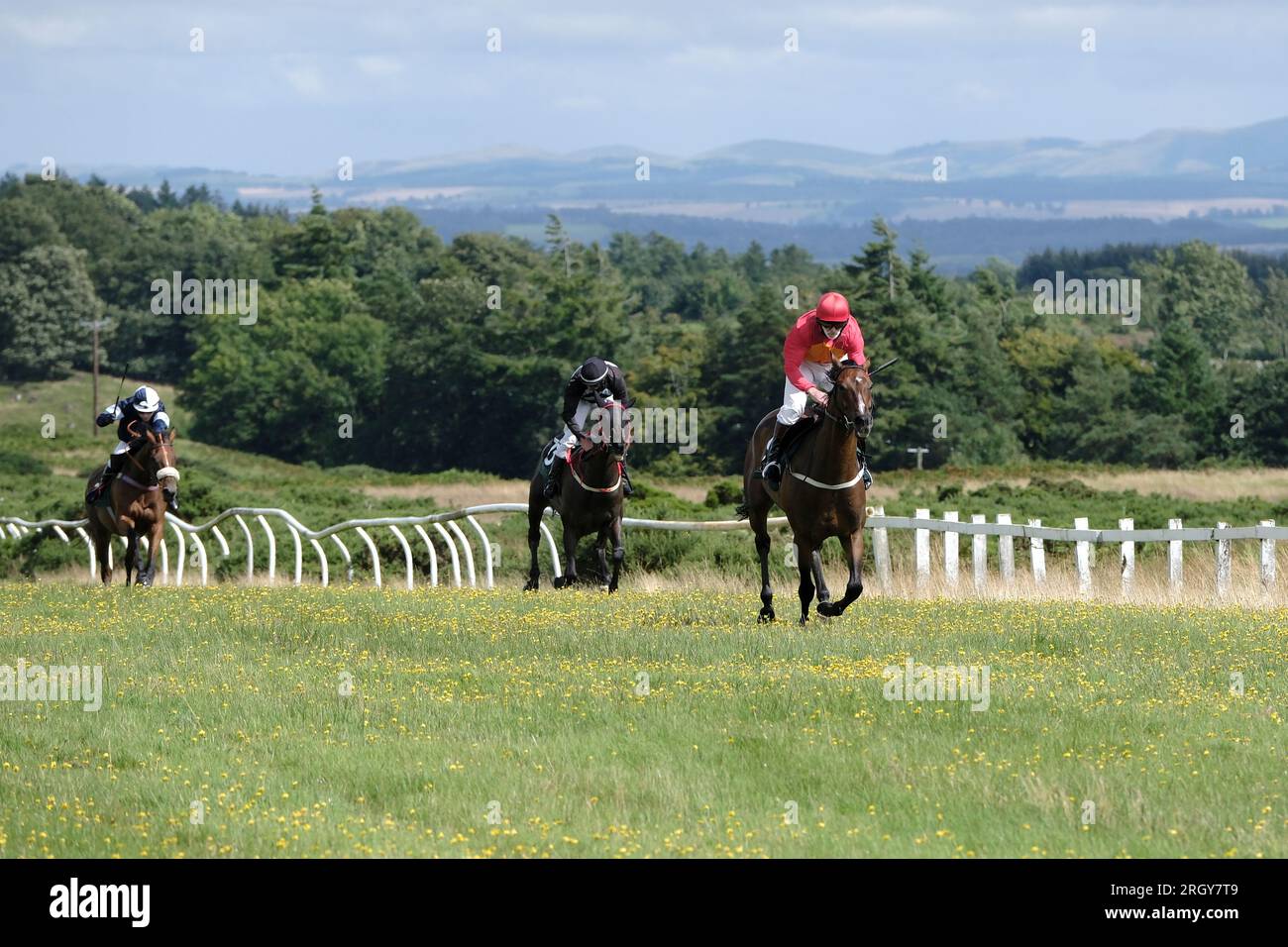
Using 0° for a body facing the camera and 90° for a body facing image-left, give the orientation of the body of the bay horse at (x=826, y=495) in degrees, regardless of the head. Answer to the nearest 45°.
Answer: approximately 315°

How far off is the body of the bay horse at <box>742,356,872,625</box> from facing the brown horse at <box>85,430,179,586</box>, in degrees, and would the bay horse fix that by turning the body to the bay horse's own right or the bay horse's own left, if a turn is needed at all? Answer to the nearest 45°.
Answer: approximately 180°

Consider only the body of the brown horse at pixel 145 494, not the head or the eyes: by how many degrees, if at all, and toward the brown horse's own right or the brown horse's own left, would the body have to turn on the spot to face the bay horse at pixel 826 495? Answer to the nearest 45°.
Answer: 0° — it already faces it

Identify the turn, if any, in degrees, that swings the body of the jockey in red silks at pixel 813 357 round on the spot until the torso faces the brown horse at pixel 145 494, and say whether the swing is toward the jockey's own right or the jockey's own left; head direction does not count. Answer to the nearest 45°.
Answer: approximately 180°

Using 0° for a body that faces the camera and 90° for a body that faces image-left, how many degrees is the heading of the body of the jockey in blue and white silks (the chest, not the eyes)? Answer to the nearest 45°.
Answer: approximately 315°
